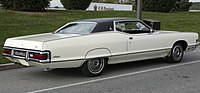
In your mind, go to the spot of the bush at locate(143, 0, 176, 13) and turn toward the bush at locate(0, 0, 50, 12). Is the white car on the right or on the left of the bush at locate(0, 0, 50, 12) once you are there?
left

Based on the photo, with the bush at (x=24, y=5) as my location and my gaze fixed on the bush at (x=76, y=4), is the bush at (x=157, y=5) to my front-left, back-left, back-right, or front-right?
front-right

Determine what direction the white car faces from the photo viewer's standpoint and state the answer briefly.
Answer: facing away from the viewer and to the right of the viewer

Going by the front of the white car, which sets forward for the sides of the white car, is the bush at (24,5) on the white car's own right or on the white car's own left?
on the white car's own left

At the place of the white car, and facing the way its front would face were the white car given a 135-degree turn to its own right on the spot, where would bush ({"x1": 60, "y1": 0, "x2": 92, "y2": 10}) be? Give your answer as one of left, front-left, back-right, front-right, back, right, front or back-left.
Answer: back

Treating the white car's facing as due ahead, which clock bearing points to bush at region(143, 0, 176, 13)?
The bush is roughly at 11 o'clock from the white car.
